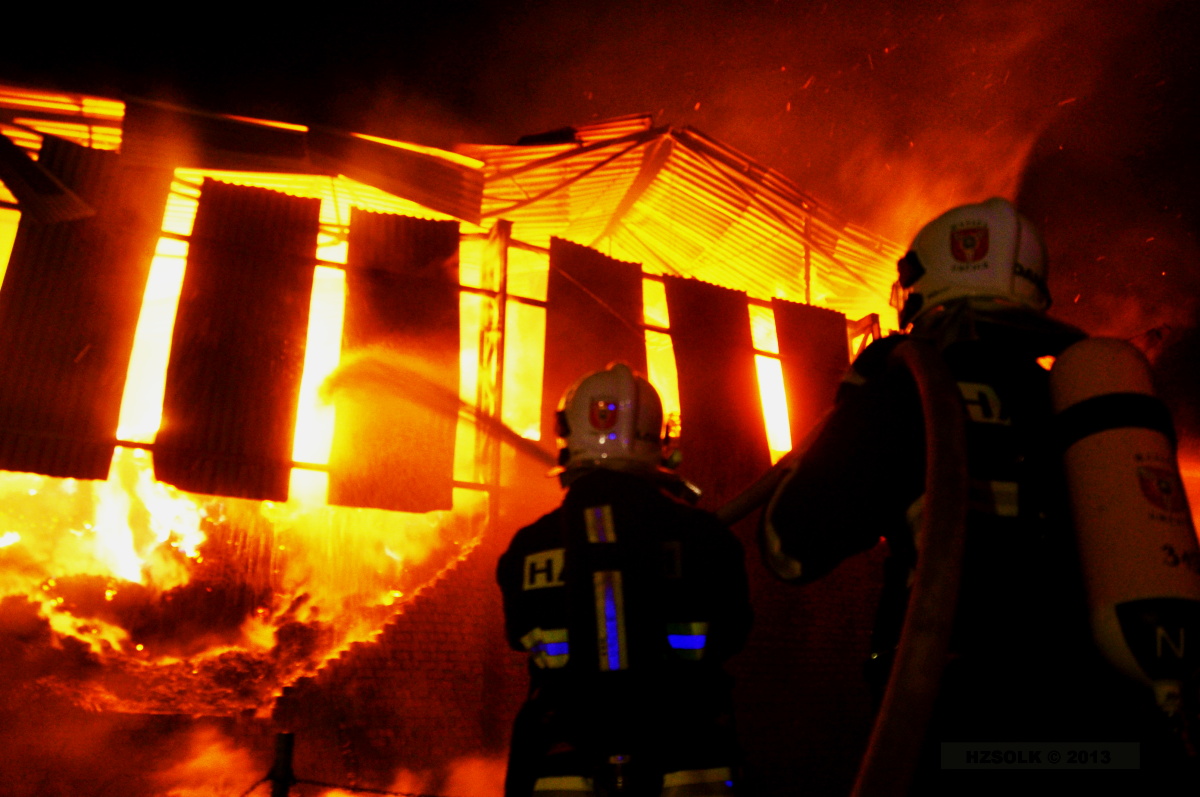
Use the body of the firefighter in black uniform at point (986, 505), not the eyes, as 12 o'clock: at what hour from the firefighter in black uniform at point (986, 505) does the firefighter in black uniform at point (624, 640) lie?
the firefighter in black uniform at point (624, 640) is roughly at 11 o'clock from the firefighter in black uniform at point (986, 505).

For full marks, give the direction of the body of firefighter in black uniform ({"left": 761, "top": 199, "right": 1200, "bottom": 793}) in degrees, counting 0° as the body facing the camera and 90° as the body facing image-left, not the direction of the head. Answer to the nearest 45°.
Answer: approximately 135°

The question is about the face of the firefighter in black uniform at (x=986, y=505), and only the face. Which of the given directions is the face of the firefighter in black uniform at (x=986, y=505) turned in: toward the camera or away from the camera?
away from the camera

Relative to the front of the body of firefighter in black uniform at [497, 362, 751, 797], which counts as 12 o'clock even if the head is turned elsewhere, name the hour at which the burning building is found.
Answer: The burning building is roughly at 11 o'clock from the firefighter in black uniform.

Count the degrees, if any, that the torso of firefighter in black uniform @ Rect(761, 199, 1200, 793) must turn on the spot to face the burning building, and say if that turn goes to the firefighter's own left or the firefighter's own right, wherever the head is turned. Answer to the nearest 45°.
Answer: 0° — they already face it

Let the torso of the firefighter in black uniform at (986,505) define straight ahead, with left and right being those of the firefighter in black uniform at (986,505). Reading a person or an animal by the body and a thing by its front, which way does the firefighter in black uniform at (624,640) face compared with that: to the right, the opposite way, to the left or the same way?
the same way

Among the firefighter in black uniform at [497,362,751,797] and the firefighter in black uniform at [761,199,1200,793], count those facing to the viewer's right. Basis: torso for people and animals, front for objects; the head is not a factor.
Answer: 0

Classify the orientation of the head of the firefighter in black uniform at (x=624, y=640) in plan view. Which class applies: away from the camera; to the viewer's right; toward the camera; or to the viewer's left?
away from the camera

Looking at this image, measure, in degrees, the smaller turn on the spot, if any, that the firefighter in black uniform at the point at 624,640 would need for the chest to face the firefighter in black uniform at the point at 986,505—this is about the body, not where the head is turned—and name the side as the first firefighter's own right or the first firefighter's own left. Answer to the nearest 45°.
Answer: approximately 135° to the first firefighter's own right

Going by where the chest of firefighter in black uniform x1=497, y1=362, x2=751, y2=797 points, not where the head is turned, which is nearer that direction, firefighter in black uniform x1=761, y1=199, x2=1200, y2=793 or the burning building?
the burning building

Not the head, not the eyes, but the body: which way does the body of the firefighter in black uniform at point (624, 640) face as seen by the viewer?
away from the camera

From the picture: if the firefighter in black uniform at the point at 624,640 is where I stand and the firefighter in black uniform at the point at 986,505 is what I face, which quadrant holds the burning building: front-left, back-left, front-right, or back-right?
back-left
